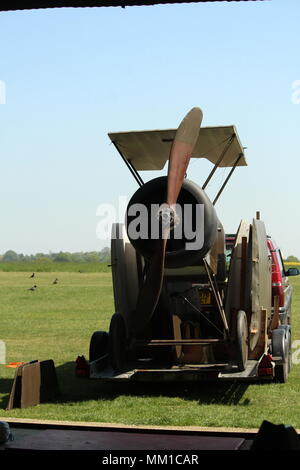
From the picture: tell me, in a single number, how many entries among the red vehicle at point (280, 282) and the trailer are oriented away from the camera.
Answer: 2

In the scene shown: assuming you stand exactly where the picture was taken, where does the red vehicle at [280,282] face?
facing away from the viewer

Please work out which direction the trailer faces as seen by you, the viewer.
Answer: facing away from the viewer

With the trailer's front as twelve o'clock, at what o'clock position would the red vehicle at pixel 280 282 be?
The red vehicle is roughly at 1 o'clock from the trailer.

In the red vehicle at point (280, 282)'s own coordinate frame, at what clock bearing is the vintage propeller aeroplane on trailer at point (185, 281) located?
The vintage propeller aeroplane on trailer is roughly at 7 o'clock from the red vehicle.
